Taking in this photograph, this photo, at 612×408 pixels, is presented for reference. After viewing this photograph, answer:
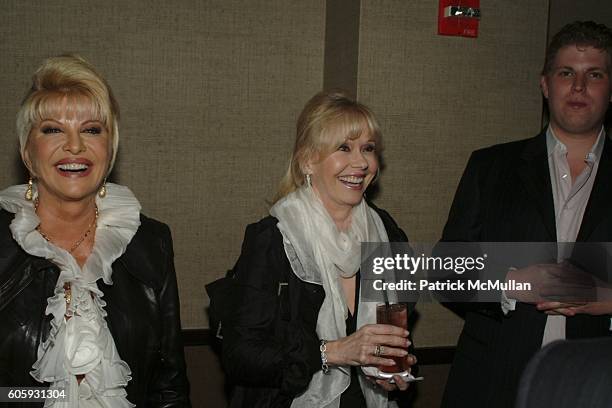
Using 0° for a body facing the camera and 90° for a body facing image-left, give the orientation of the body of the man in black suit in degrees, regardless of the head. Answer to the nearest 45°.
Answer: approximately 0°

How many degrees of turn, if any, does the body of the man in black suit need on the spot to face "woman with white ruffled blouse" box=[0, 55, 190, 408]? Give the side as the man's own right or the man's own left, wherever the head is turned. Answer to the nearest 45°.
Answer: approximately 45° to the man's own right

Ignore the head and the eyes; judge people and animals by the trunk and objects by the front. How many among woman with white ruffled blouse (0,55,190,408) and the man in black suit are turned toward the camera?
2

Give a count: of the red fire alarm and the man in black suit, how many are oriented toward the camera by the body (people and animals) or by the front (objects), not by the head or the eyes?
2

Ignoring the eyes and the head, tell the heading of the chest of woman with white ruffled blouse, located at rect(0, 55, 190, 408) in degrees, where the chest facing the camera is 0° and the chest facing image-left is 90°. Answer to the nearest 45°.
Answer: approximately 0°

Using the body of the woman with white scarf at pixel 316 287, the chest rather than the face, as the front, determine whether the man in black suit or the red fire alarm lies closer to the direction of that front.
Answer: the man in black suit

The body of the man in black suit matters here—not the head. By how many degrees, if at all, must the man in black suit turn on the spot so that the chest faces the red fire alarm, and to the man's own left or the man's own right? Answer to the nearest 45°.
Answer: approximately 135° to the man's own right

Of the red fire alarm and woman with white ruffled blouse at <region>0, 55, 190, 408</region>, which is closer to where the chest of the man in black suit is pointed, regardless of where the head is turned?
the woman with white ruffled blouse

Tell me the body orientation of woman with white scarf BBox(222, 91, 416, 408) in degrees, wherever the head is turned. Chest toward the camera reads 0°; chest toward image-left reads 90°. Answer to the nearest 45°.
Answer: approximately 315°
